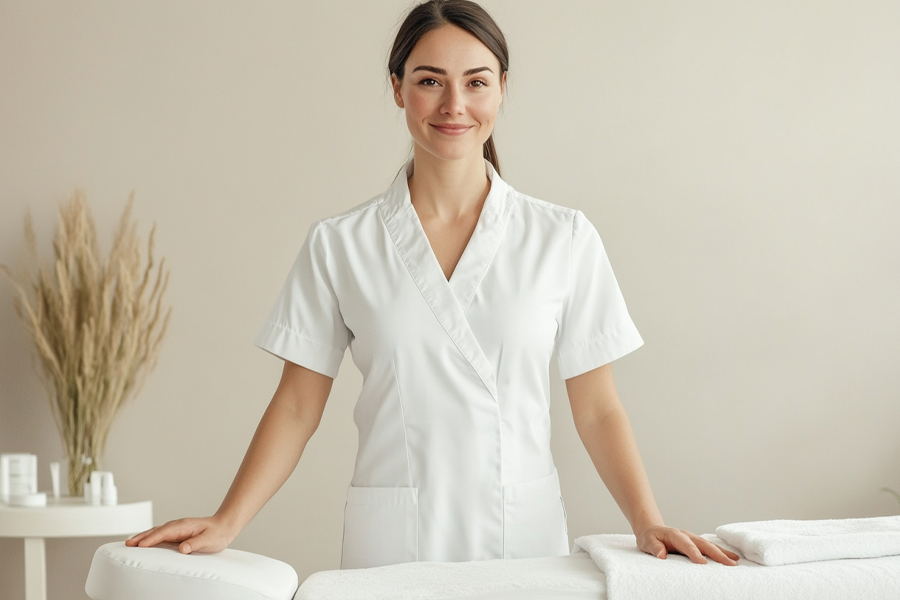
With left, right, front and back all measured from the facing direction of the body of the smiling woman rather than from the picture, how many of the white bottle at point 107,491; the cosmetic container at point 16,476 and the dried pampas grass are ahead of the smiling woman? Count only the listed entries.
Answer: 0

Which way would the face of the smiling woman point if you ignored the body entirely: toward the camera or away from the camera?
toward the camera

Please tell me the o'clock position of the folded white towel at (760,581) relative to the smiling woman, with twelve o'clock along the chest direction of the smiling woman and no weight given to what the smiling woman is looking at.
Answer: The folded white towel is roughly at 11 o'clock from the smiling woman.

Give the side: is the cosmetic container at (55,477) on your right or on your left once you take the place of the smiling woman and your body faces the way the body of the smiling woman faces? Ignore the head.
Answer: on your right

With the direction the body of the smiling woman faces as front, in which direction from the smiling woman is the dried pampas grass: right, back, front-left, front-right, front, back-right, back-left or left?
back-right

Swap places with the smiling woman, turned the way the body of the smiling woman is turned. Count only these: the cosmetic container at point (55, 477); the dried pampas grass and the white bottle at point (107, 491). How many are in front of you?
0

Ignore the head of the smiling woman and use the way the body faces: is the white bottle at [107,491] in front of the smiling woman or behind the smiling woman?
behind

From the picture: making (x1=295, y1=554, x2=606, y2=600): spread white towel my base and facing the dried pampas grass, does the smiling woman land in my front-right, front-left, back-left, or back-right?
front-right

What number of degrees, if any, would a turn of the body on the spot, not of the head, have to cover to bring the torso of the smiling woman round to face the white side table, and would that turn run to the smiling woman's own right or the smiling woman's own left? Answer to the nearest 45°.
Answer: approximately 135° to the smiling woman's own right

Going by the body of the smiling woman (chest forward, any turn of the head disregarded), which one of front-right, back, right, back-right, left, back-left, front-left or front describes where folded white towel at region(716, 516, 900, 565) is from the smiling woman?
front-left

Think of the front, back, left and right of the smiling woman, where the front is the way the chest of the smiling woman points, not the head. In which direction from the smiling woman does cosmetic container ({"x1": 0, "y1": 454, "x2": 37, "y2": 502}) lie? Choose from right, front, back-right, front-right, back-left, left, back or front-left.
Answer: back-right

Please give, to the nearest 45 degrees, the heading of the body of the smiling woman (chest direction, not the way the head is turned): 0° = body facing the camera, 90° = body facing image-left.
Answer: approximately 0°

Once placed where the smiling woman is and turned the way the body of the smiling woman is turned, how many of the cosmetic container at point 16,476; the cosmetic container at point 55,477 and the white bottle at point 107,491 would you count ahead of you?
0
